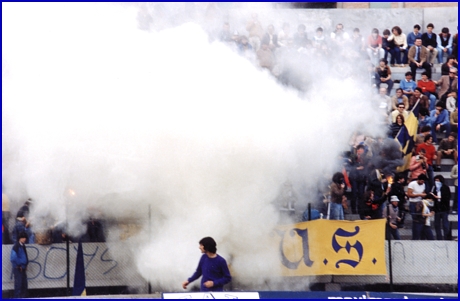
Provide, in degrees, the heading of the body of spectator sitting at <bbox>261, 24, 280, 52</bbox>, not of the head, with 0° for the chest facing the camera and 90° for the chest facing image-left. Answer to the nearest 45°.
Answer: approximately 0°

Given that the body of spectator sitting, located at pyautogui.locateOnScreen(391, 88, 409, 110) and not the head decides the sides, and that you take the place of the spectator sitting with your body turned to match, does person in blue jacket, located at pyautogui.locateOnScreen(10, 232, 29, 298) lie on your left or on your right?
on your right

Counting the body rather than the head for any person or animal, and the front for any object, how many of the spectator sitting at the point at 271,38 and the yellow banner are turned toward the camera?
2
